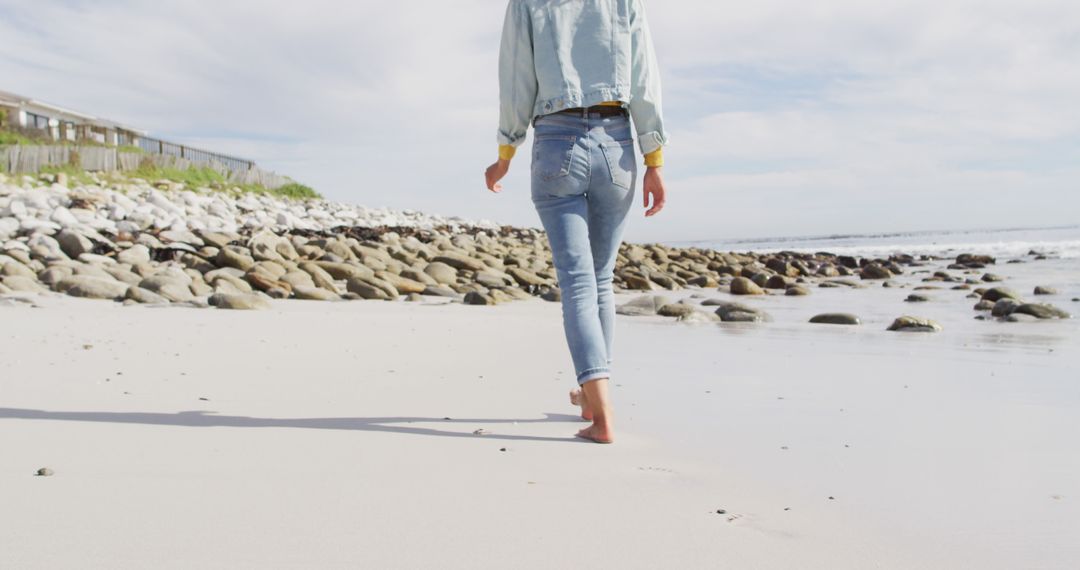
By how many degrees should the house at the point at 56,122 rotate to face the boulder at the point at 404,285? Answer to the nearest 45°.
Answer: approximately 45° to its right

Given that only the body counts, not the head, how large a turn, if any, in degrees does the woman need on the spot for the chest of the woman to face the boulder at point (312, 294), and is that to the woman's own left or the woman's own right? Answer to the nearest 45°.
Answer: approximately 45° to the woman's own left

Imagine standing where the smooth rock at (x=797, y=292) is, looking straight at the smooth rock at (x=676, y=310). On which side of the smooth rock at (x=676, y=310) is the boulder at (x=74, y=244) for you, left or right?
right

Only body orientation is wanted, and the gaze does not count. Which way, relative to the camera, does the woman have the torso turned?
away from the camera

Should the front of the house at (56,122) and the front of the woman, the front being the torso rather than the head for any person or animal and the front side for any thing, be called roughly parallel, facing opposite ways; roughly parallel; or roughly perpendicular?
roughly perpendicular

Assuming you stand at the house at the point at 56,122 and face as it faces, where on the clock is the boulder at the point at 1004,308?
The boulder is roughly at 1 o'clock from the house.

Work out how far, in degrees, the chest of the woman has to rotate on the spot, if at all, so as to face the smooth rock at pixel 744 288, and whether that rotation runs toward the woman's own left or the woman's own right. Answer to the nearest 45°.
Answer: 0° — they already face it

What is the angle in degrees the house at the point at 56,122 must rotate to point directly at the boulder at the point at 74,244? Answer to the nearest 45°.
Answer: approximately 45° to its right

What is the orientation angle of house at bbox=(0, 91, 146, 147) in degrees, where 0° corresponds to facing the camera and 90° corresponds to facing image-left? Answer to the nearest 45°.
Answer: approximately 315°

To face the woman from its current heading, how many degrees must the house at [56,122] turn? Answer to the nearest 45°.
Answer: approximately 45° to its right

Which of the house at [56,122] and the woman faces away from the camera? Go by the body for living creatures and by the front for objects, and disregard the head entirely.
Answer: the woman

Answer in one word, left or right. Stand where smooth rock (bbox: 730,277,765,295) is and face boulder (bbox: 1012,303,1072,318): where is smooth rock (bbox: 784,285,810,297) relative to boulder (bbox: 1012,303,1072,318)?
left
